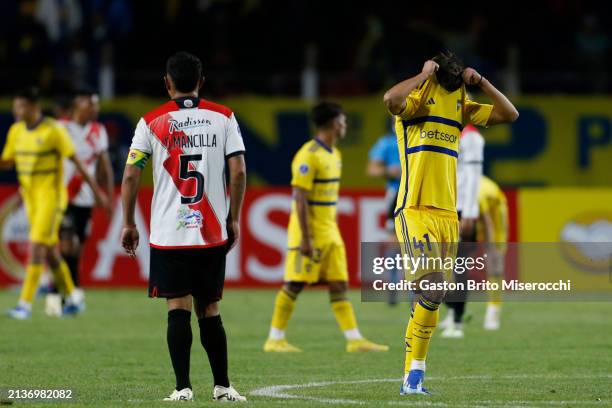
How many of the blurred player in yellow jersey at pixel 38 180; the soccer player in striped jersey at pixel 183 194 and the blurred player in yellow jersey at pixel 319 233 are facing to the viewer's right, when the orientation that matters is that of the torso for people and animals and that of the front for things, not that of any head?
1

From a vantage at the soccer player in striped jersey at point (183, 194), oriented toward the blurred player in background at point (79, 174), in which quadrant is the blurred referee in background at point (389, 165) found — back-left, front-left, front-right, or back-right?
front-right

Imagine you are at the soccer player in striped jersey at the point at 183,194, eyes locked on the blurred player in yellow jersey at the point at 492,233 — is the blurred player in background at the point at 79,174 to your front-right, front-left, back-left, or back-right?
front-left

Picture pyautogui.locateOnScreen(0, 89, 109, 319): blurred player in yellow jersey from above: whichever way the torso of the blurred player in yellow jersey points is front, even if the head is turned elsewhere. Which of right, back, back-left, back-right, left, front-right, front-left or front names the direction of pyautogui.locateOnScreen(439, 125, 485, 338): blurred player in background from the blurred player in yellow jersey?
left

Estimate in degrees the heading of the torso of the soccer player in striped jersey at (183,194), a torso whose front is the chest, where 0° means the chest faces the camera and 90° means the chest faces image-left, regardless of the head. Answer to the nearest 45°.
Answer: approximately 180°

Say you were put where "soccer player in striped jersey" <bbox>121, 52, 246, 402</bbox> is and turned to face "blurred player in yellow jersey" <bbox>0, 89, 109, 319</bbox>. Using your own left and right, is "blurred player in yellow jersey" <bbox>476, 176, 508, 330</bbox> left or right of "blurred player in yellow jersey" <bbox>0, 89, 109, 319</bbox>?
right

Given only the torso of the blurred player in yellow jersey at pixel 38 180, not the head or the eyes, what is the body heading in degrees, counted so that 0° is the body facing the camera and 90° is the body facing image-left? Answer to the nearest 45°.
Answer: approximately 45°
